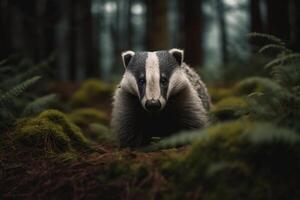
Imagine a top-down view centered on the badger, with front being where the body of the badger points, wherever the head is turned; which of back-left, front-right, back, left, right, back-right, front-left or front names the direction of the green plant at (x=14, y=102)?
right

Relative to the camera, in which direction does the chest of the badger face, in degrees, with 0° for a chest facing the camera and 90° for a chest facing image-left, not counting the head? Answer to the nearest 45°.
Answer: approximately 0°

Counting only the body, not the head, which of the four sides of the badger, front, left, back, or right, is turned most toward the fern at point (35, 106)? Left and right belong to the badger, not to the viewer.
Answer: right
